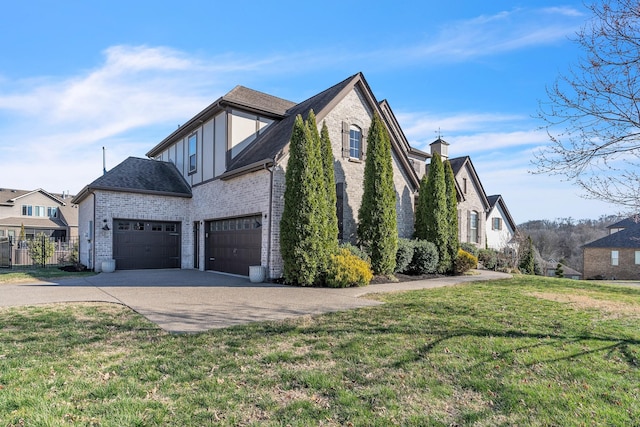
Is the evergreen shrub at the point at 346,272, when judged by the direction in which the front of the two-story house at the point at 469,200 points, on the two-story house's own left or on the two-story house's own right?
on the two-story house's own right

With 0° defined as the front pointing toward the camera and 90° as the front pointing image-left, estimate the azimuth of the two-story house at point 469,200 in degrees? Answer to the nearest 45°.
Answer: approximately 315°
